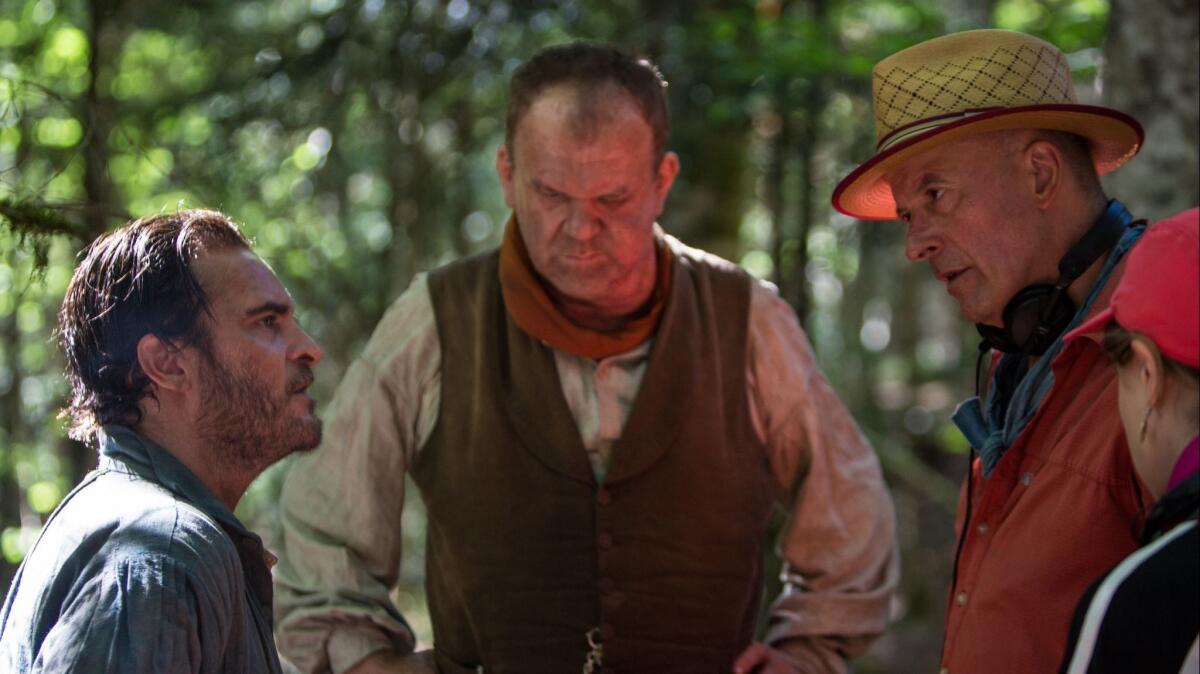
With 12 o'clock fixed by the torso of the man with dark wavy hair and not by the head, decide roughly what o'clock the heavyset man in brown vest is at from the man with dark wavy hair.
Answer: The heavyset man in brown vest is roughly at 11 o'clock from the man with dark wavy hair.

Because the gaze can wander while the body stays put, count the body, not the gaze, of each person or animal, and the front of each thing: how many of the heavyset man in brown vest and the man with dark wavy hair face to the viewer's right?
1

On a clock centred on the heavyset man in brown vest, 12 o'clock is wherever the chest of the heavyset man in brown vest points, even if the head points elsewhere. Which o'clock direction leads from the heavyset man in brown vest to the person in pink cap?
The person in pink cap is roughly at 11 o'clock from the heavyset man in brown vest.

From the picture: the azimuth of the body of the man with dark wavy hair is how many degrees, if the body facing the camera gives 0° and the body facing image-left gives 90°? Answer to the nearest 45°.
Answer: approximately 270°

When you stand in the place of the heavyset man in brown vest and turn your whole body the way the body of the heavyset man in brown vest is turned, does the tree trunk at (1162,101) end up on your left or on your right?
on your left

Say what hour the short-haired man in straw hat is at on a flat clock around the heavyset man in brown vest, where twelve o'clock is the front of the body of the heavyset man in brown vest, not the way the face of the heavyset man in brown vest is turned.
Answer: The short-haired man in straw hat is roughly at 10 o'clock from the heavyset man in brown vest.

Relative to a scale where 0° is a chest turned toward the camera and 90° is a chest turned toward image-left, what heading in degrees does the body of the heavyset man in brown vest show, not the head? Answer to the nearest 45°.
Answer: approximately 0°

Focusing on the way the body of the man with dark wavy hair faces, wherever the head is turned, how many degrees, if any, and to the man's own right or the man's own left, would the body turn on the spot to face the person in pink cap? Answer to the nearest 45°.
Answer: approximately 45° to the man's own right

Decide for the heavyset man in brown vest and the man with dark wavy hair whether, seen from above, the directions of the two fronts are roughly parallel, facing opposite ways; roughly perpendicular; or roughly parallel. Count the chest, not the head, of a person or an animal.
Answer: roughly perpendicular

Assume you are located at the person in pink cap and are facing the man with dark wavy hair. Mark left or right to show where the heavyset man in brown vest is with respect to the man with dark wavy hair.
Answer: right
